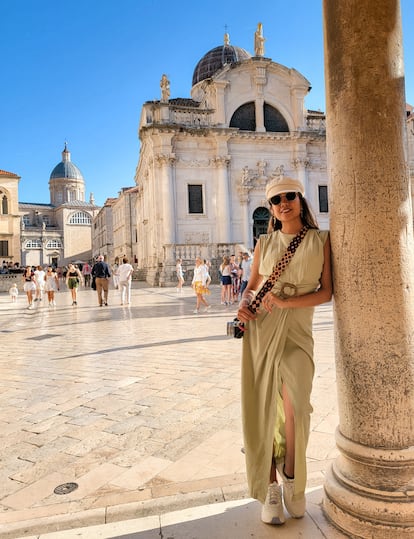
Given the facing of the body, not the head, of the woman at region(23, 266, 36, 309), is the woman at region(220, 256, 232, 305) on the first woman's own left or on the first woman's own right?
on the first woman's own left

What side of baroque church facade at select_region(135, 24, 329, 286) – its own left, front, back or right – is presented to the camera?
front

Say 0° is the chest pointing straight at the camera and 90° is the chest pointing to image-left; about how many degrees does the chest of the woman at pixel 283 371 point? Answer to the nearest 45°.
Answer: approximately 0°

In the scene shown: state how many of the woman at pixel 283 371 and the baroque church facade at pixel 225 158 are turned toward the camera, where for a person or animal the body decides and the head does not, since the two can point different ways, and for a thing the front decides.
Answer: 2

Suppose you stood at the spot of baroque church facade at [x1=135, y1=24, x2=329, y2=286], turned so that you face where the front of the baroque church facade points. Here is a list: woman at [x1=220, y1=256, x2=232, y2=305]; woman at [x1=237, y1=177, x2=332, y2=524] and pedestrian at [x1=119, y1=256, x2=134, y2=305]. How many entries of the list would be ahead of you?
3

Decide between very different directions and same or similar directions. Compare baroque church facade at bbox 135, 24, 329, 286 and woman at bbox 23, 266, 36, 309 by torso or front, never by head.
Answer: same or similar directions

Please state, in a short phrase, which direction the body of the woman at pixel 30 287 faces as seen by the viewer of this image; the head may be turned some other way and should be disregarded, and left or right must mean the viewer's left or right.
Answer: facing the viewer

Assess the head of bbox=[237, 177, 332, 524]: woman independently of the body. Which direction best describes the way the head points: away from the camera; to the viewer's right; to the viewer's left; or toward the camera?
toward the camera

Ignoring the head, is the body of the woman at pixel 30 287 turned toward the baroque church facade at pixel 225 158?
no

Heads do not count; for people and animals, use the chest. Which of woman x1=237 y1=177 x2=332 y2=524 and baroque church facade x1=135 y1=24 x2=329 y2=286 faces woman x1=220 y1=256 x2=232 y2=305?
the baroque church facade

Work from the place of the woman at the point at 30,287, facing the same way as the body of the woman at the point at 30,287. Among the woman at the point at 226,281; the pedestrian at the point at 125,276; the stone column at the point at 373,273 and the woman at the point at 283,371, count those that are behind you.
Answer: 0

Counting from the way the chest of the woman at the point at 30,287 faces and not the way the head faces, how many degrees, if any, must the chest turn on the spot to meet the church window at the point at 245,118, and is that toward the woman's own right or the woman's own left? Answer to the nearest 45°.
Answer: approximately 135° to the woman's own left

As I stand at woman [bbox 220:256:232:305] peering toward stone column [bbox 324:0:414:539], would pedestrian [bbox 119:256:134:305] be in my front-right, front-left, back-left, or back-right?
back-right

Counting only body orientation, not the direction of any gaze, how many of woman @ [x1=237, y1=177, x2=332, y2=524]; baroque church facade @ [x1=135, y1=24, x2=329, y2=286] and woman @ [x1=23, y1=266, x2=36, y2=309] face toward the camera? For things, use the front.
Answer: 3

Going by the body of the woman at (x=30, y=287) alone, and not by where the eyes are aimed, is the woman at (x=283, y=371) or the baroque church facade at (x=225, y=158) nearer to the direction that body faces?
the woman

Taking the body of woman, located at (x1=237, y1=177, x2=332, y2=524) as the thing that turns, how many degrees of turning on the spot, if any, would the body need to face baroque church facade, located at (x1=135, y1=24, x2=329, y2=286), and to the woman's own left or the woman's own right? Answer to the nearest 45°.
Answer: approximately 180°
